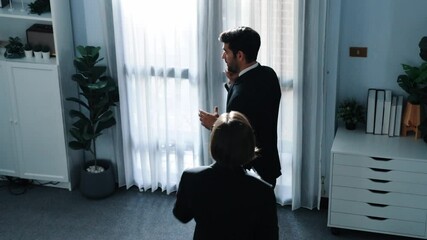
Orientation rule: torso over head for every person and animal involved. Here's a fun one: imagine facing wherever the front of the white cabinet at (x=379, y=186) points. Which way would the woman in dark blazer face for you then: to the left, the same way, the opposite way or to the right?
the opposite way

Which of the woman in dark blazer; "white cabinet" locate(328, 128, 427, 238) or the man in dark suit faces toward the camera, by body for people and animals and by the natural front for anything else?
the white cabinet

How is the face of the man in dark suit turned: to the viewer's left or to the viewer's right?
to the viewer's left

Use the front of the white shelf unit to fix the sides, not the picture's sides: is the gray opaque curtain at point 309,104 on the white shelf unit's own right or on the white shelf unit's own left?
on the white shelf unit's own left

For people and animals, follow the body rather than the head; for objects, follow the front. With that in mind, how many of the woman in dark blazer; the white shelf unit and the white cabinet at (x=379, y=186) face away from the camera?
1

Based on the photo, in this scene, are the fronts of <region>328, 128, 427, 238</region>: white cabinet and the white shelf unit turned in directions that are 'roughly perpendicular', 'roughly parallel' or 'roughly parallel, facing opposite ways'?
roughly parallel

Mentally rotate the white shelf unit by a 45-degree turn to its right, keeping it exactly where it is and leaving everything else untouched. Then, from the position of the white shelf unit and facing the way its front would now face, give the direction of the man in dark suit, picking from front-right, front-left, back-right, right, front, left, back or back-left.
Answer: back-left

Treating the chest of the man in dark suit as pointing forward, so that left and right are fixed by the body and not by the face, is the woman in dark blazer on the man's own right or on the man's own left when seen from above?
on the man's own left

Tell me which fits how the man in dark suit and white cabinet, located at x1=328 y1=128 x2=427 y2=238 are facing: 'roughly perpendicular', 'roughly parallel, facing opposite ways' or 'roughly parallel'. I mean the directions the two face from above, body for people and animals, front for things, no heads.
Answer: roughly perpendicular

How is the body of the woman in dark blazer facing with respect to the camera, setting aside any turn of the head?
away from the camera

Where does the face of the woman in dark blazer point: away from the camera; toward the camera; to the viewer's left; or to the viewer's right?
away from the camera

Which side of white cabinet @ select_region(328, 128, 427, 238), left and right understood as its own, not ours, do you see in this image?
front

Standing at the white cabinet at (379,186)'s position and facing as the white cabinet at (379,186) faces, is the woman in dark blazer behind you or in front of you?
in front
